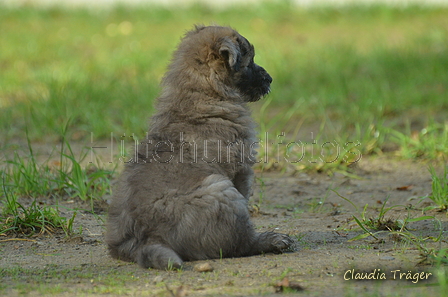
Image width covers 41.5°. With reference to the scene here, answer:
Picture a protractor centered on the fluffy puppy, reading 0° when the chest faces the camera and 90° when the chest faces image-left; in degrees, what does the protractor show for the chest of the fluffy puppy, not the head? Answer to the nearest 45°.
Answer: approximately 225°
